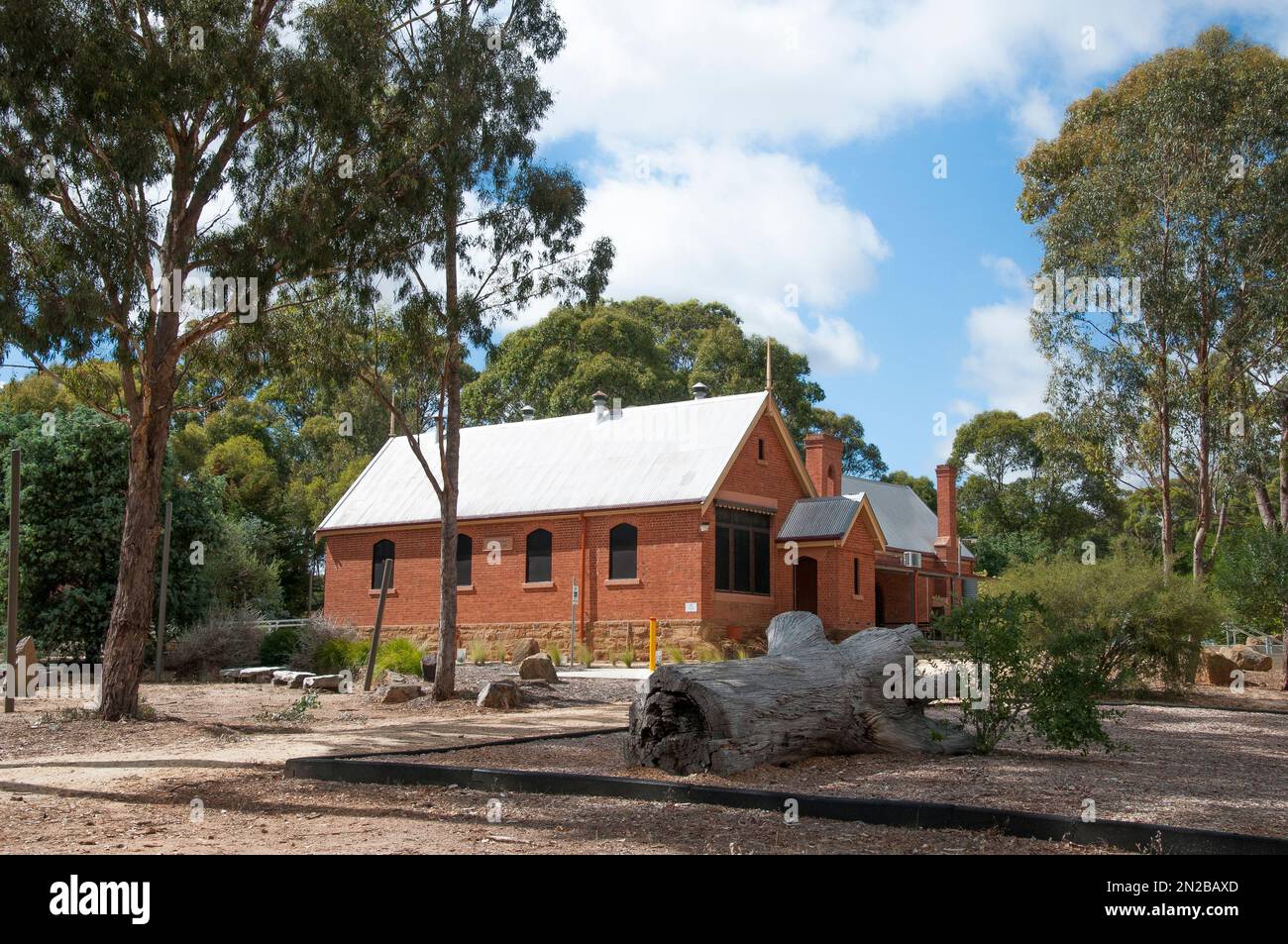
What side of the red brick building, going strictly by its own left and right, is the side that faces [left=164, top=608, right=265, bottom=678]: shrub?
right

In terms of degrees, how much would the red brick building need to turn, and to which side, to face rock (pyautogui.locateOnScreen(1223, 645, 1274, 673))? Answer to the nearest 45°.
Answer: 0° — it already faces it

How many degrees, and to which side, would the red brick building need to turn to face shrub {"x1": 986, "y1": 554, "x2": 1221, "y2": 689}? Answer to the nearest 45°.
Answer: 0° — it already faces it

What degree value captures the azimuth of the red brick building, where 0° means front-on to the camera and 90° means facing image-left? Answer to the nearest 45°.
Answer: approximately 315°

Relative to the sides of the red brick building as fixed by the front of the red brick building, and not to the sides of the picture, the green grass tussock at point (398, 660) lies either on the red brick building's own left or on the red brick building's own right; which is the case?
on the red brick building's own right

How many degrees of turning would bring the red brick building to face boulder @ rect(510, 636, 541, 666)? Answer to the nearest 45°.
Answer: approximately 90° to its right
